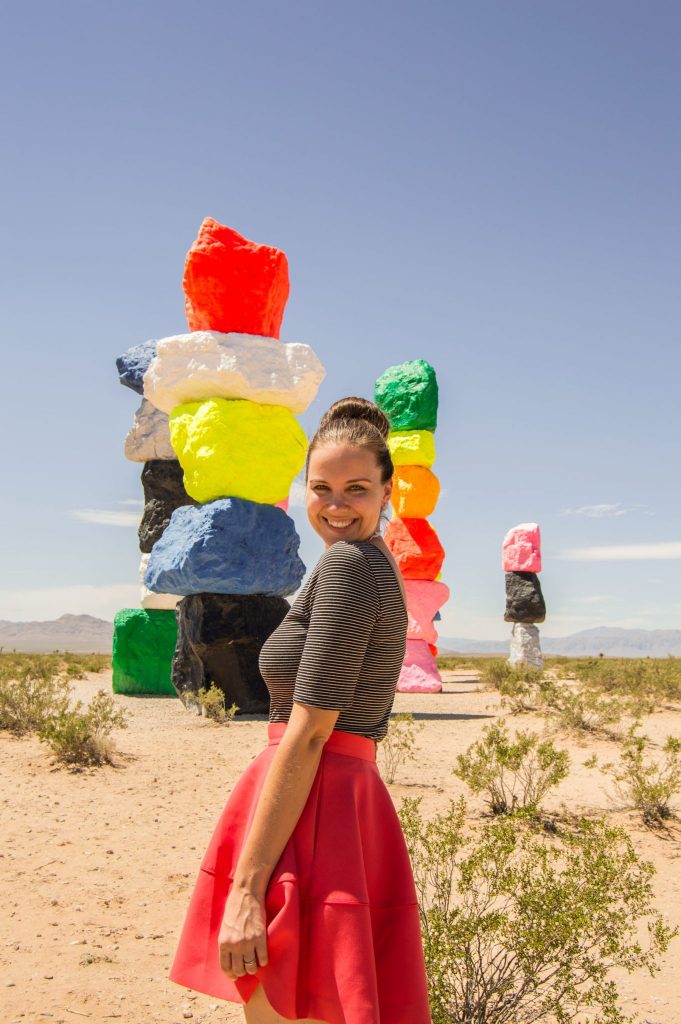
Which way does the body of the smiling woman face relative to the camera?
to the viewer's left
